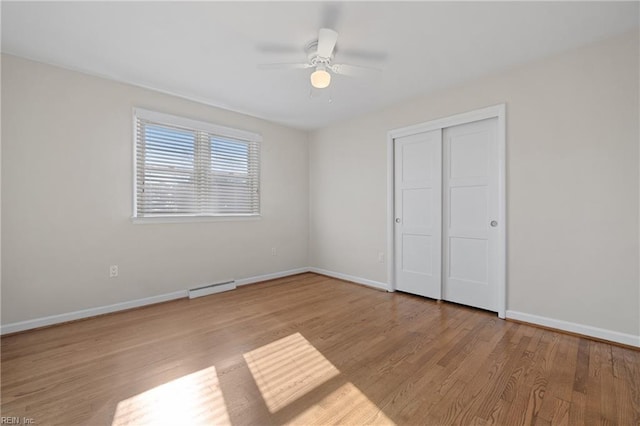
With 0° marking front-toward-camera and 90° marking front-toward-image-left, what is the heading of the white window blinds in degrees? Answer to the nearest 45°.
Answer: approximately 315°

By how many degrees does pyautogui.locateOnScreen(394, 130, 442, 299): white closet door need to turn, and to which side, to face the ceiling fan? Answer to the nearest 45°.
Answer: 0° — it already faces it

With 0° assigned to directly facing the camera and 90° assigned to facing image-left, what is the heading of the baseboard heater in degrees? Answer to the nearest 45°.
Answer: approximately 315°

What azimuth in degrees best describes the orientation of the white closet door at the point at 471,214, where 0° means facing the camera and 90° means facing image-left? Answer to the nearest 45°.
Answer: approximately 45°

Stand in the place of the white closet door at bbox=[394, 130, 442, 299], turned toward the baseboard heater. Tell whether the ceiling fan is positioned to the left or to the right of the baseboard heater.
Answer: left
